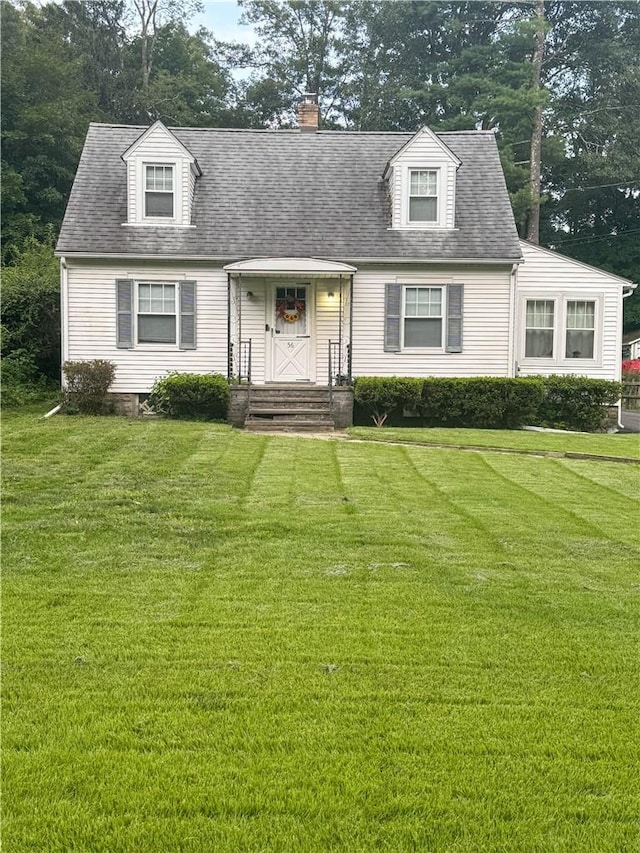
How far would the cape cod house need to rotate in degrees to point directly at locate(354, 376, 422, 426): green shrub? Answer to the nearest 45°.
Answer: approximately 45° to its left

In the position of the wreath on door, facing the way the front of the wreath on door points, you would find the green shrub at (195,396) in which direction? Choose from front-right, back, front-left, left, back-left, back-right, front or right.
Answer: front-right

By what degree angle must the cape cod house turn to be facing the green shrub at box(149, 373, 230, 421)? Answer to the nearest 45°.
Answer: approximately 45° to its right

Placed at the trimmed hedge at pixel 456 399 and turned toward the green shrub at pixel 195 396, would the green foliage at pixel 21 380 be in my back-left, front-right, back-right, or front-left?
front-right

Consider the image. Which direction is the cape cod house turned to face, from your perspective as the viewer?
facing the viewer

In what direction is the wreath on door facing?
toward the camera

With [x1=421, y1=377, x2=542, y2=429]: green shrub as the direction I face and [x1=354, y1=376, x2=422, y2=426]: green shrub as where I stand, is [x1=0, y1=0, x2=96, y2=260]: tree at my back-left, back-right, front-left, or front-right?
back-left

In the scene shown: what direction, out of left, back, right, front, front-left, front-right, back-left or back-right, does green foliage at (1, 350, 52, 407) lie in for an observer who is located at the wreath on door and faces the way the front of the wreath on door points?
right

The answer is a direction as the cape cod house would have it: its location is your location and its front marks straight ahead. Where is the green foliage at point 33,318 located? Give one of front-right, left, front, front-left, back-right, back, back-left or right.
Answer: right

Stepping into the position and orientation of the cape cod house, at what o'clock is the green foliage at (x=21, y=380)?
The green foliage is roughly at 3 o'clock from the cape cod house.

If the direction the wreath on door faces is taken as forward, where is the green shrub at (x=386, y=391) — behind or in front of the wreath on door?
in front

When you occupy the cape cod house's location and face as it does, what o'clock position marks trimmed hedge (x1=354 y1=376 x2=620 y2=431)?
The trimmed hedge is roughly at 10 o'clock from the cape cod house.
